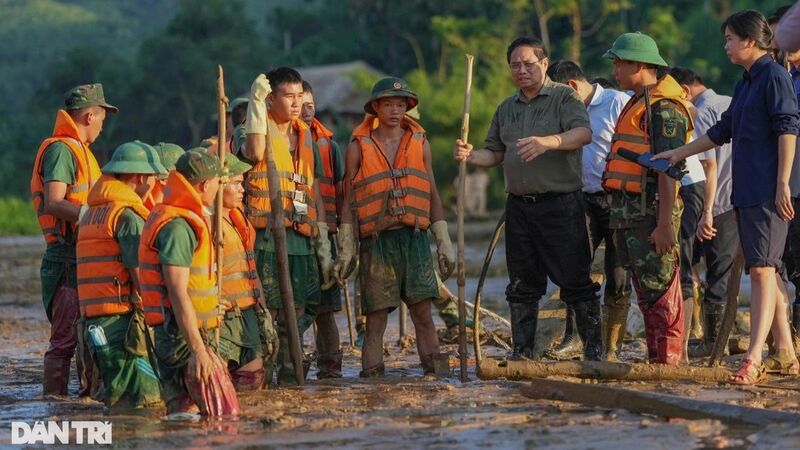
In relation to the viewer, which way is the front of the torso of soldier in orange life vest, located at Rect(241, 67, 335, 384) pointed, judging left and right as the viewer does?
facing the viewer and to the right of the viewer

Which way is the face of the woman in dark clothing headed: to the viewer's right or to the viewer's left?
to the viewer's left

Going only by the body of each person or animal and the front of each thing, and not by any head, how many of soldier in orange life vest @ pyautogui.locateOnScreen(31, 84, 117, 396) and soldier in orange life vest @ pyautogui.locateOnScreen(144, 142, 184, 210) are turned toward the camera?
0

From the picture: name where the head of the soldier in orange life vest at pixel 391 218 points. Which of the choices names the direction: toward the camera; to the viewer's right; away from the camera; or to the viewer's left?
toward the camera

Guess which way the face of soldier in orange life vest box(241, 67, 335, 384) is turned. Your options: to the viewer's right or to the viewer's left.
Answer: to the viewer's right

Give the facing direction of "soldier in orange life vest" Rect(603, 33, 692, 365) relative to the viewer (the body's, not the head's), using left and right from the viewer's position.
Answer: facing to the left of the viewer

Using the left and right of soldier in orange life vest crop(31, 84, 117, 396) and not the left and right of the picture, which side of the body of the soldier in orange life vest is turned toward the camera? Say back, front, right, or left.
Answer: right

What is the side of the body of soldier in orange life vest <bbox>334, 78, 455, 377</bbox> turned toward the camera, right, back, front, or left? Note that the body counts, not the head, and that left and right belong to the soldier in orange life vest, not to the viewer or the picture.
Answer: front

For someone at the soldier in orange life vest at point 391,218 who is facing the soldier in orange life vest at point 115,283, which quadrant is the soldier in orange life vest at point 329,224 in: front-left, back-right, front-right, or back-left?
front-right

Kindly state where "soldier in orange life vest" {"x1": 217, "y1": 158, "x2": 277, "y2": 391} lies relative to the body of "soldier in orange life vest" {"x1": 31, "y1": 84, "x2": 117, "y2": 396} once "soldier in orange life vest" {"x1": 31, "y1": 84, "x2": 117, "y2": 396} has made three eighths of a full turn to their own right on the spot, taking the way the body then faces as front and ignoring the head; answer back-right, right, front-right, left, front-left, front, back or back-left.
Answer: left

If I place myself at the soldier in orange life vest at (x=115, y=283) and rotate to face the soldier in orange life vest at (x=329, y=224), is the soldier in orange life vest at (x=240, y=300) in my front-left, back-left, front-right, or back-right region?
front-right
